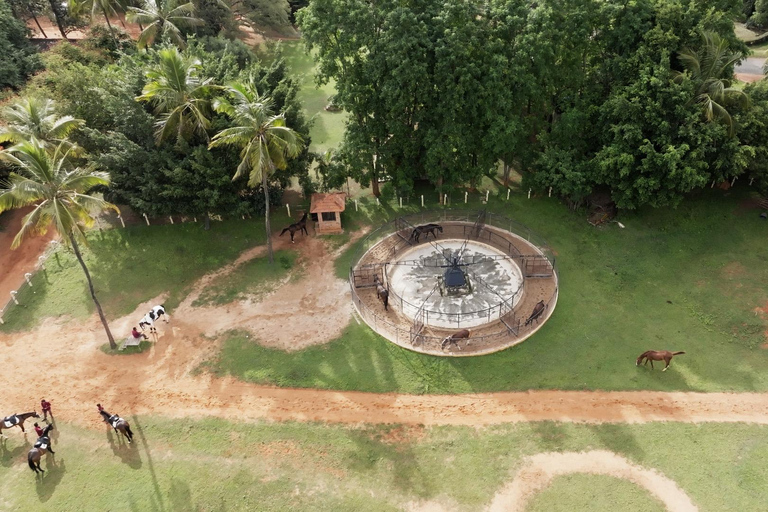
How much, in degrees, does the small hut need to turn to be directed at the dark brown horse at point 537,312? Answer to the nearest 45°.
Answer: approximately 45° to its left

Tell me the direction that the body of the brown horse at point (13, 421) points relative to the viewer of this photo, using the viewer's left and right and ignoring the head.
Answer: facing to the right of the viewer

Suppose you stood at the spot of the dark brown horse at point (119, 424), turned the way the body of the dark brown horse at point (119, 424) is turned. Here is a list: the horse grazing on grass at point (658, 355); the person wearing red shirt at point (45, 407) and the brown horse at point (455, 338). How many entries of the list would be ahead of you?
1

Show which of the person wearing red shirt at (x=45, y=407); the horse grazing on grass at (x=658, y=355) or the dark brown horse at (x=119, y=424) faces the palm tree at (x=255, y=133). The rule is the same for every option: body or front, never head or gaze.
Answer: the horse grazing on grass

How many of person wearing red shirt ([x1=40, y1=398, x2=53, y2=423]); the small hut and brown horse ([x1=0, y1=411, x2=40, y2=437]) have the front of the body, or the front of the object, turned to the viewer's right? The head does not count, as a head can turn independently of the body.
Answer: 1

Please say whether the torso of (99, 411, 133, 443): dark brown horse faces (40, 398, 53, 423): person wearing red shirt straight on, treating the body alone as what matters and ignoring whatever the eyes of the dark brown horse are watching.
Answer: yes

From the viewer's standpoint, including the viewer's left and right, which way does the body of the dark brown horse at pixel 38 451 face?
facing away from the viewer and to the right of the viewer

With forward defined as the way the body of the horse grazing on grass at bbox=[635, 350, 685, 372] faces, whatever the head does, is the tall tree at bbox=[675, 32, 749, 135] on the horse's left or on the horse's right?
on the horse's right

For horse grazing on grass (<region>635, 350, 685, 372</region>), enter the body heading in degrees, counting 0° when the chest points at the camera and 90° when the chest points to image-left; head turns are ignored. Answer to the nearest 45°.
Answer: approximately 90°

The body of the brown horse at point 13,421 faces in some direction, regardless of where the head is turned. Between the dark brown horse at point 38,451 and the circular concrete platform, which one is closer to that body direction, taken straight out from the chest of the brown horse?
the circular concrete platform

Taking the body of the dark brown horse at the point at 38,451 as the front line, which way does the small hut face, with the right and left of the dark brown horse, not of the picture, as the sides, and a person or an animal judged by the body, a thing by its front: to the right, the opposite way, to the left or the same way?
the opposite way

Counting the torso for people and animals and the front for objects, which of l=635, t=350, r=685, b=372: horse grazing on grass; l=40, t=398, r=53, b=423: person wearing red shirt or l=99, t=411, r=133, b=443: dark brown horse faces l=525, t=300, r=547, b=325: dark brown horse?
the horse grazing on grass

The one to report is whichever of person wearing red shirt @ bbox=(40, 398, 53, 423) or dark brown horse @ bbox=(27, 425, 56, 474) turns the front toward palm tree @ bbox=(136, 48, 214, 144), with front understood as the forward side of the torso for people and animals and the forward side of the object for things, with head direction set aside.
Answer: the dark brown horse
